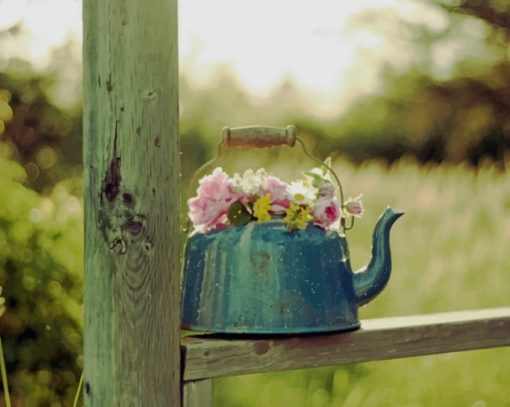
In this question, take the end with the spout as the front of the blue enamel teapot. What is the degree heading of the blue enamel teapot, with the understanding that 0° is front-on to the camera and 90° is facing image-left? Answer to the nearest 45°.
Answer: approximately 270°

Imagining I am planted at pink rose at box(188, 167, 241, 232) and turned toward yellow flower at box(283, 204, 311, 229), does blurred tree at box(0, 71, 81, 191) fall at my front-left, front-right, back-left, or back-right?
back-left

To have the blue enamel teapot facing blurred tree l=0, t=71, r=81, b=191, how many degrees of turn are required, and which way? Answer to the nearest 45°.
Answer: approximately 135° to its left

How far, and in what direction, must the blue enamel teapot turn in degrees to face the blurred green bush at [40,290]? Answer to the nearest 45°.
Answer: approximately 135° to its left
